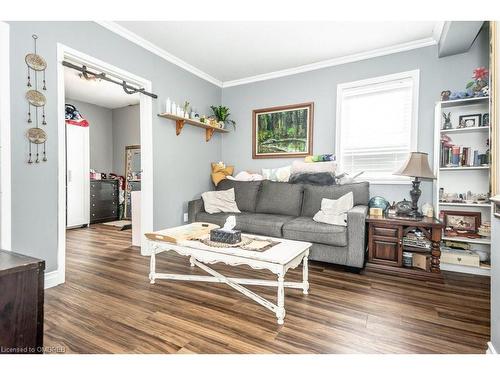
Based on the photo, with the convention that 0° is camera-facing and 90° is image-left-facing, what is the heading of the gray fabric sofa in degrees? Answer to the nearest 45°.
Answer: approximately 45°

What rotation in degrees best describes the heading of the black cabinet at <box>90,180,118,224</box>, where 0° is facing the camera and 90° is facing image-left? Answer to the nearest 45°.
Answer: approximately 315°

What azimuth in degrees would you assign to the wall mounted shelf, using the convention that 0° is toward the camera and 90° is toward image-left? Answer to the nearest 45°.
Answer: approximately 315°

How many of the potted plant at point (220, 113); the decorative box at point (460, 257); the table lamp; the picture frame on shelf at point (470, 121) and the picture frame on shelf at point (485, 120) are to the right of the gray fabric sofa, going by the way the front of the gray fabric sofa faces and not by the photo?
1

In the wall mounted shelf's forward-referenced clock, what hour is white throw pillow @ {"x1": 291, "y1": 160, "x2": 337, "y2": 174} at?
The white throw pillow is roughly at 11 o'clock from the wall mounted shelf.

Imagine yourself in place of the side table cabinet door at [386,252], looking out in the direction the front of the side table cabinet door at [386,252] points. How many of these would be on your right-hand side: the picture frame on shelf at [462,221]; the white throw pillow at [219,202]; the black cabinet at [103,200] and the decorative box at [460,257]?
2

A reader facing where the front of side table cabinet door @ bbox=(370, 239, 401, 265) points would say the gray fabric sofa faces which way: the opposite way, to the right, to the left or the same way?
the same way

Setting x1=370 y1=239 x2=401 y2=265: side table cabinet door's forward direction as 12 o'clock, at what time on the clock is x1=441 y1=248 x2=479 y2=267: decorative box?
The decorative box is roughly at 8 o'clock from the side table cabinet door.

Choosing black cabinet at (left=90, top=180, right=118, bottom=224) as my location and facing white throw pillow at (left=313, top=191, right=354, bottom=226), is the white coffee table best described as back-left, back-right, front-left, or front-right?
front-right

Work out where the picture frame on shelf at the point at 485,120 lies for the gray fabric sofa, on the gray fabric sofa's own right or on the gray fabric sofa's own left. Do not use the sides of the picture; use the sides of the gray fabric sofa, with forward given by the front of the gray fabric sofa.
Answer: on the gray fabric sofa's own left

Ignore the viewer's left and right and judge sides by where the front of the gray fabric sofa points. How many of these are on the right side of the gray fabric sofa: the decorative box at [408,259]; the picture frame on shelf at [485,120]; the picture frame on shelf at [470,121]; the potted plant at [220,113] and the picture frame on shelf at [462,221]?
1

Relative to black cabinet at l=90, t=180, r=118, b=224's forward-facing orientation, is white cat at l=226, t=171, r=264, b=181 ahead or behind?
ahead

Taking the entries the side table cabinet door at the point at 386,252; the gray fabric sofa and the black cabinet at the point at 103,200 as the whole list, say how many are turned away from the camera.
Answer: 0

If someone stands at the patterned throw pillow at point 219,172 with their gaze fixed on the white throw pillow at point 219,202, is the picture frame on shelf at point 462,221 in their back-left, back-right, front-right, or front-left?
front-left

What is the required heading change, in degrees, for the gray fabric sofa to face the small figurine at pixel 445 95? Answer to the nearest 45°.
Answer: approximately 135° to its left

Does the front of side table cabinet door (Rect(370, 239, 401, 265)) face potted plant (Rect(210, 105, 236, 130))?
no

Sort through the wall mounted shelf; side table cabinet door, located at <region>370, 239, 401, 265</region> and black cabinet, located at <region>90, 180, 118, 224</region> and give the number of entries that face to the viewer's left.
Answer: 0

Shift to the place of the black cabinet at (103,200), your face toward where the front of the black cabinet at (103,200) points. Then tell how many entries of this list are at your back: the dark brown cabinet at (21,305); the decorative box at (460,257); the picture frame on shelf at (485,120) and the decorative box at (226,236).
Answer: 0

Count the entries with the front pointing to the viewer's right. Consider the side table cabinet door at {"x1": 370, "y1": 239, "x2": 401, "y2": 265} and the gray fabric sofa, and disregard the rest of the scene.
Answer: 0

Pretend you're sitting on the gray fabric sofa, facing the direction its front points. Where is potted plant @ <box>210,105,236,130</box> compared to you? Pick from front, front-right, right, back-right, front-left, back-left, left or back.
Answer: right
